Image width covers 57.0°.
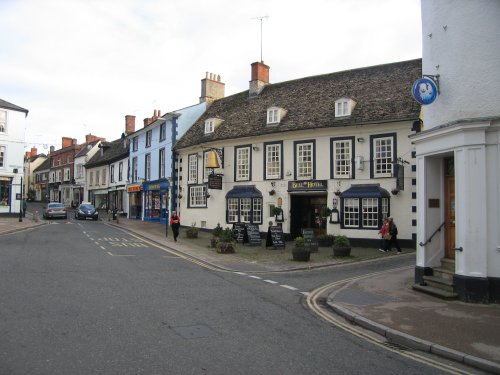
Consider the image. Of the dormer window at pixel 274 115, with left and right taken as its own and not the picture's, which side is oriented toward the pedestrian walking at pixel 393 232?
left

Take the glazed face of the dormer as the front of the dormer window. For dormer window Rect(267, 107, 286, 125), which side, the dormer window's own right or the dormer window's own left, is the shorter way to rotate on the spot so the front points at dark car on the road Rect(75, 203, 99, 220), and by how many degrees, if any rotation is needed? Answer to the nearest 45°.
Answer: approximately 90° to the dormer window's own right

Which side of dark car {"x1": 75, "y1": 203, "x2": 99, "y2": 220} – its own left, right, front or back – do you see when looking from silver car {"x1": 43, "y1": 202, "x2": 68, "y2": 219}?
right

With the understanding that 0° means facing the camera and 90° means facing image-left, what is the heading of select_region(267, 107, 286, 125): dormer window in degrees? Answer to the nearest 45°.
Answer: approximately 45°

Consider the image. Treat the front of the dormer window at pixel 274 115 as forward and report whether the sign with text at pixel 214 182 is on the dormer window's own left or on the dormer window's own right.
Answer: on the dormer window's own right

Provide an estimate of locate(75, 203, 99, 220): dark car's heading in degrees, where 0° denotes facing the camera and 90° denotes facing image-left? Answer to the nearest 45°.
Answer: approximately 0°

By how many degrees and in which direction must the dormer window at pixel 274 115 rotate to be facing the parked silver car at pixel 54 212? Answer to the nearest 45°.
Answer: approximately 90° to its right

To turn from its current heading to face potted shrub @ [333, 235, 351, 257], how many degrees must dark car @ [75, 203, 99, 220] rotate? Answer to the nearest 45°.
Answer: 0° — it already faces it

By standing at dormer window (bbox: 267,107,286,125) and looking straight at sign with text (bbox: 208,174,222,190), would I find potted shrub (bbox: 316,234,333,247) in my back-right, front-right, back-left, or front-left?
back-left

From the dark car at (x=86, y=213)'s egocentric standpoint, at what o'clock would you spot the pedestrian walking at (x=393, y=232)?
The pedestrian walking is roughly at 11 o'clock from the dark car.
